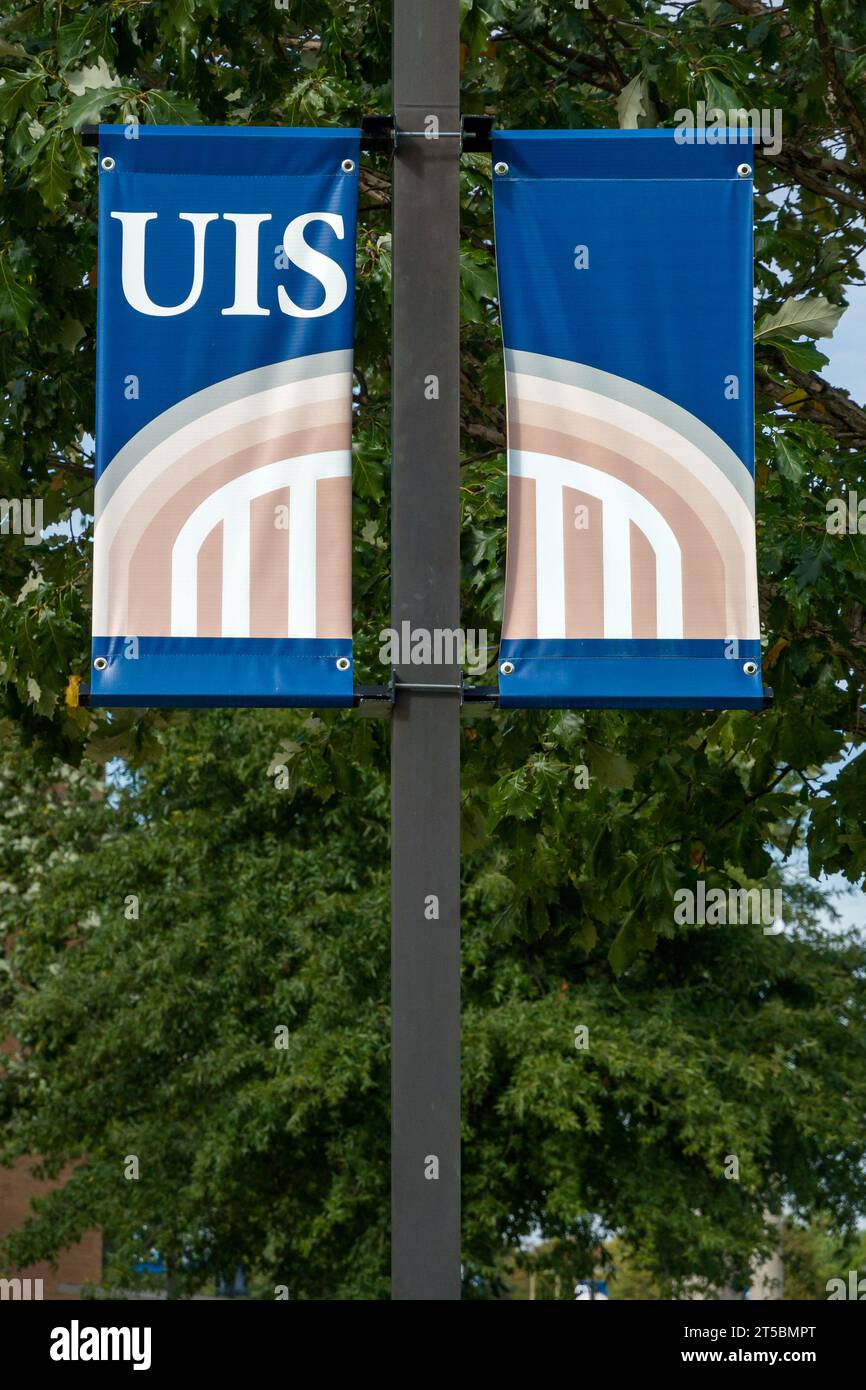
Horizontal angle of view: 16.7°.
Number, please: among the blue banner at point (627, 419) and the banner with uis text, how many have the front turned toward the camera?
2

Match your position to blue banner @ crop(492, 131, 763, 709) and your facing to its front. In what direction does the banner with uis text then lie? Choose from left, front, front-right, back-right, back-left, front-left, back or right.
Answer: right

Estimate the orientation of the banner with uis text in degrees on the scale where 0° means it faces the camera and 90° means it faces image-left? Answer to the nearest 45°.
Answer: approximately 0°

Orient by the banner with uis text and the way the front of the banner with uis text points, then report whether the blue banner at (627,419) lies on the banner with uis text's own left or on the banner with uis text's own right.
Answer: on the banner with uis text's own left
